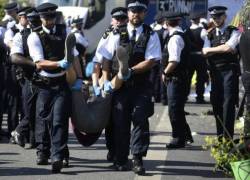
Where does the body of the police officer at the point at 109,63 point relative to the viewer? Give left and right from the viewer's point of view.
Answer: facing the viewer and to the left of the viewer

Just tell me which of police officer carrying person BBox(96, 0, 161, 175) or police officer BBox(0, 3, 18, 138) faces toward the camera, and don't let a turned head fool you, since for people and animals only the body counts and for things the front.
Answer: the police officer carrying person

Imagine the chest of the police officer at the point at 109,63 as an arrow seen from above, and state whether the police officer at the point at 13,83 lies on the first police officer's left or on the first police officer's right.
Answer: on the first police officer's right

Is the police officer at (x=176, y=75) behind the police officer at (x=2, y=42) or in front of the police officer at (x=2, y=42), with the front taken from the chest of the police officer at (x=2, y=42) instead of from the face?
in front

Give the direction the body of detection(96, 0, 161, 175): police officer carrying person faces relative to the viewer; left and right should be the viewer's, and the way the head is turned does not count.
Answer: facing the viewer

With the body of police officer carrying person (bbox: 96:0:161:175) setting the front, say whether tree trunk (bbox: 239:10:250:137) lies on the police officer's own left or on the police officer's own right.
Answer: on the police officer's own left

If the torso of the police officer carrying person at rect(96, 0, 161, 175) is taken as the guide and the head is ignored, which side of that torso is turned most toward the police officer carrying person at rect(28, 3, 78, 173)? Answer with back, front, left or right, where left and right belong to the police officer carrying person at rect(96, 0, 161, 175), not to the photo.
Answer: right

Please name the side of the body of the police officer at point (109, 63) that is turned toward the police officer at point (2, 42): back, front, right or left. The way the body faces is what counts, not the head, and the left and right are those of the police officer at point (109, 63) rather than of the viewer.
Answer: right
